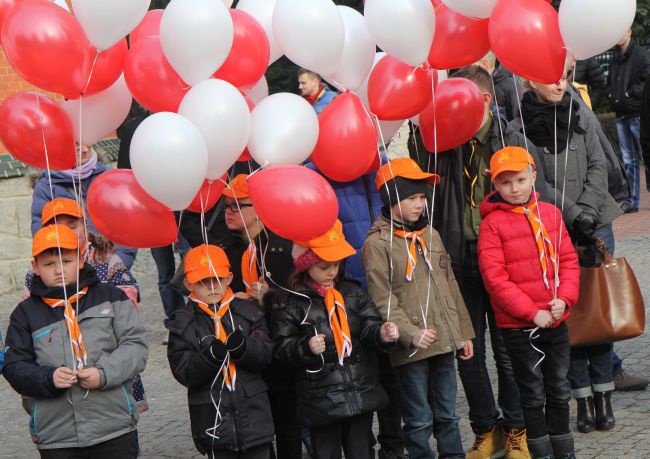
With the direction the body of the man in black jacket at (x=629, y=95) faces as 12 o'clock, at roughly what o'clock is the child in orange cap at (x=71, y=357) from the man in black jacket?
The child in orange cap is roughly at 11 o'clock from the man in black jacket.

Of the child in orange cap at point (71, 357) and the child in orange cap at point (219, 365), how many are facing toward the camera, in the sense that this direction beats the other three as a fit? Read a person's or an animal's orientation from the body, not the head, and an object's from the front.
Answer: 2

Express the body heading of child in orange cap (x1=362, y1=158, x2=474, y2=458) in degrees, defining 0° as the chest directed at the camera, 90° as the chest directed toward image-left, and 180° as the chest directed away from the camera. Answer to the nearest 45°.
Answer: approximately 315°

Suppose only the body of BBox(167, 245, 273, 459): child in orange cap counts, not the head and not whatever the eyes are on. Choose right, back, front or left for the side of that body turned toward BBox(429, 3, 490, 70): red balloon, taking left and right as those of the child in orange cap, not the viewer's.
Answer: left

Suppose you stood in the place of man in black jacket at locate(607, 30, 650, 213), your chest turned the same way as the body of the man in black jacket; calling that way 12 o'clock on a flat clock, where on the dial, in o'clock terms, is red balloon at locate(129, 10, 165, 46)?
The red balloon is roughly at 11 o'clock from the man in black jacket.
